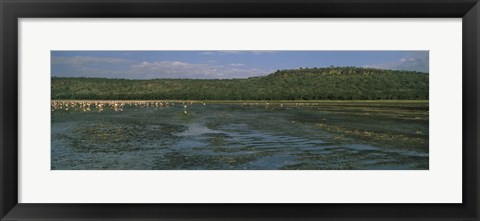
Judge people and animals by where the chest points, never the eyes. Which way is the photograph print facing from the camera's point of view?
toward the camera
